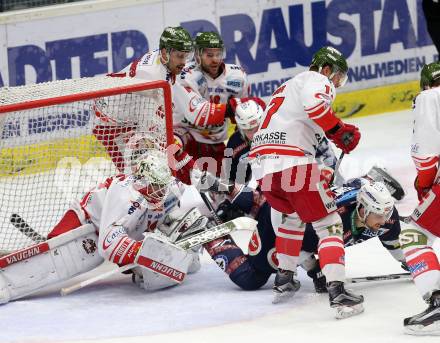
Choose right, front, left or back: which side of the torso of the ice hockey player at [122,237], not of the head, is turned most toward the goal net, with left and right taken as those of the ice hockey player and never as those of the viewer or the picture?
back

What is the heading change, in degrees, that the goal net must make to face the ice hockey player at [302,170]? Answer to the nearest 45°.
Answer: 0° — it already faces them

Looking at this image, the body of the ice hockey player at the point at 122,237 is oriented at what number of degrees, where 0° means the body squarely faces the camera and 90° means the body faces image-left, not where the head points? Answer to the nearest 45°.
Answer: approximately 315°

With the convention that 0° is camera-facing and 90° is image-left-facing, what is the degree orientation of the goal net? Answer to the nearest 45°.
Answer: approximately 315°

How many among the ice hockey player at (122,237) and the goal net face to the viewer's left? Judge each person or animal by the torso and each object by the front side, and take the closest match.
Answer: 0

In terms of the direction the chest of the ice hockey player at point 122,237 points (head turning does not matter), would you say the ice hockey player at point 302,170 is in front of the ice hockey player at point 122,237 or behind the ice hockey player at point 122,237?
in front

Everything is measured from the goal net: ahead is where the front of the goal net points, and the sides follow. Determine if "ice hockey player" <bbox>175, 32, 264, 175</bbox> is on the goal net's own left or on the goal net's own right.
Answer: on the goal net's own left
